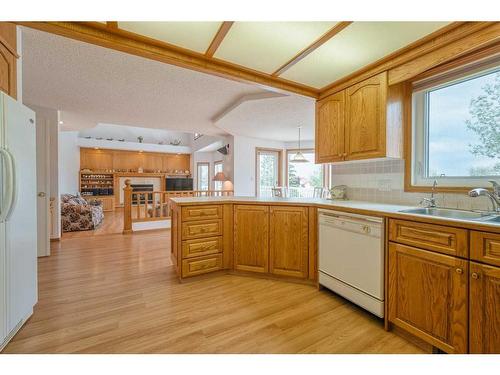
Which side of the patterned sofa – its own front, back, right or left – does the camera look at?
right

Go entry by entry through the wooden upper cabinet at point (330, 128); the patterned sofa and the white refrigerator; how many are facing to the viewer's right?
2

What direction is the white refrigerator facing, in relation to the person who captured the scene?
facing to the right of the viewer

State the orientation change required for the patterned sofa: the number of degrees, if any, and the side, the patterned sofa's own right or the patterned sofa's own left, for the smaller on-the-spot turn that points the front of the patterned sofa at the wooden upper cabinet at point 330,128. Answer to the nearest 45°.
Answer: approximately 45° to the patterned sofa's own right

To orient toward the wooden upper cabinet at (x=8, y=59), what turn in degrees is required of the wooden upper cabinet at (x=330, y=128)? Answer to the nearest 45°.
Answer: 0° — it already faces it

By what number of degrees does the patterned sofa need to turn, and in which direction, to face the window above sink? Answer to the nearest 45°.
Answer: approximately 45° to its right

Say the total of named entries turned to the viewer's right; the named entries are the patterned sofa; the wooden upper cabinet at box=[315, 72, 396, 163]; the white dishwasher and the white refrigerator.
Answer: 2

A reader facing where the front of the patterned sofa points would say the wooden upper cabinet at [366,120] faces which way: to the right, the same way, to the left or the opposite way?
the opposite way

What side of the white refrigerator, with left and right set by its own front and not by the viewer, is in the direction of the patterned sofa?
left

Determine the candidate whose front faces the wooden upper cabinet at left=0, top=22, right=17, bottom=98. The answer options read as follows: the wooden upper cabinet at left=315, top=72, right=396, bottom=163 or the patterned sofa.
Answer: the wooden upper cabinet at left=315, top=72, right=396, bottom=163

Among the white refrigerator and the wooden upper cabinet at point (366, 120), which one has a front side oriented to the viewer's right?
the white refrigerator

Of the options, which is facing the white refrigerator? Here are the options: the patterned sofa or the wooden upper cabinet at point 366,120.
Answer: the wooden upper cabinet
